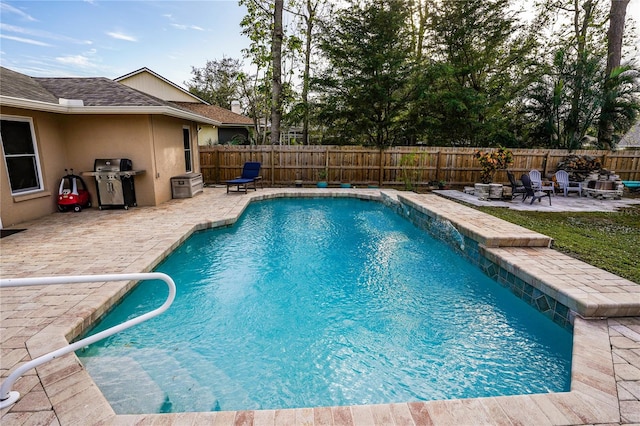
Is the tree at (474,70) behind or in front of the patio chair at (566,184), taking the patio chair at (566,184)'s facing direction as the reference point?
behind

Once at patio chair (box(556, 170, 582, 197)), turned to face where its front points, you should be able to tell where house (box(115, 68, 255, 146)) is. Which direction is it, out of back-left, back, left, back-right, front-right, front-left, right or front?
back-right

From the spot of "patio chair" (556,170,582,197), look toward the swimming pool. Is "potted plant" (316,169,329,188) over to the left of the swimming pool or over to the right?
right

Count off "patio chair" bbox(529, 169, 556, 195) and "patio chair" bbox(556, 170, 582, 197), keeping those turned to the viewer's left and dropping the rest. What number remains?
0

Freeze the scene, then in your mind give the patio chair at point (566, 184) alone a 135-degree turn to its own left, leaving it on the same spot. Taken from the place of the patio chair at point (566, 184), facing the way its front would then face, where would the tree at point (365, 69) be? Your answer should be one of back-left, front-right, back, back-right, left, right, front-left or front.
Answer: left

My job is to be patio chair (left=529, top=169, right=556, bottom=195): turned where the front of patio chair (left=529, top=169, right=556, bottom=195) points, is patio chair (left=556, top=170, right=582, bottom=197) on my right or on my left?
on my left

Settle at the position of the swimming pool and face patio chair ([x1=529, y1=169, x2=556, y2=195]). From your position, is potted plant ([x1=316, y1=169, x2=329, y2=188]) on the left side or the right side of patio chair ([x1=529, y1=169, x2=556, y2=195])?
left

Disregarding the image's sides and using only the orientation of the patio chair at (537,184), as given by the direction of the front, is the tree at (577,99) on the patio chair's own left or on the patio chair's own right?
on the patio chair's own left

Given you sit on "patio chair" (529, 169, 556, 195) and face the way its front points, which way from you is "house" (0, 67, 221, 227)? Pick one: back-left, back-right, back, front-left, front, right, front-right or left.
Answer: right

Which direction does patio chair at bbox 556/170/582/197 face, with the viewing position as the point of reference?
facing the viewer and to the right of the viewer

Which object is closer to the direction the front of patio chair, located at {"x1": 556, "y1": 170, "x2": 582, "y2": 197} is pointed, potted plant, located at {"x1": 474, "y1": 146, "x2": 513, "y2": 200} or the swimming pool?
the swimming pool

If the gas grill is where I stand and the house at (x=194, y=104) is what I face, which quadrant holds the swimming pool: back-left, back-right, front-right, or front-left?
back-right
